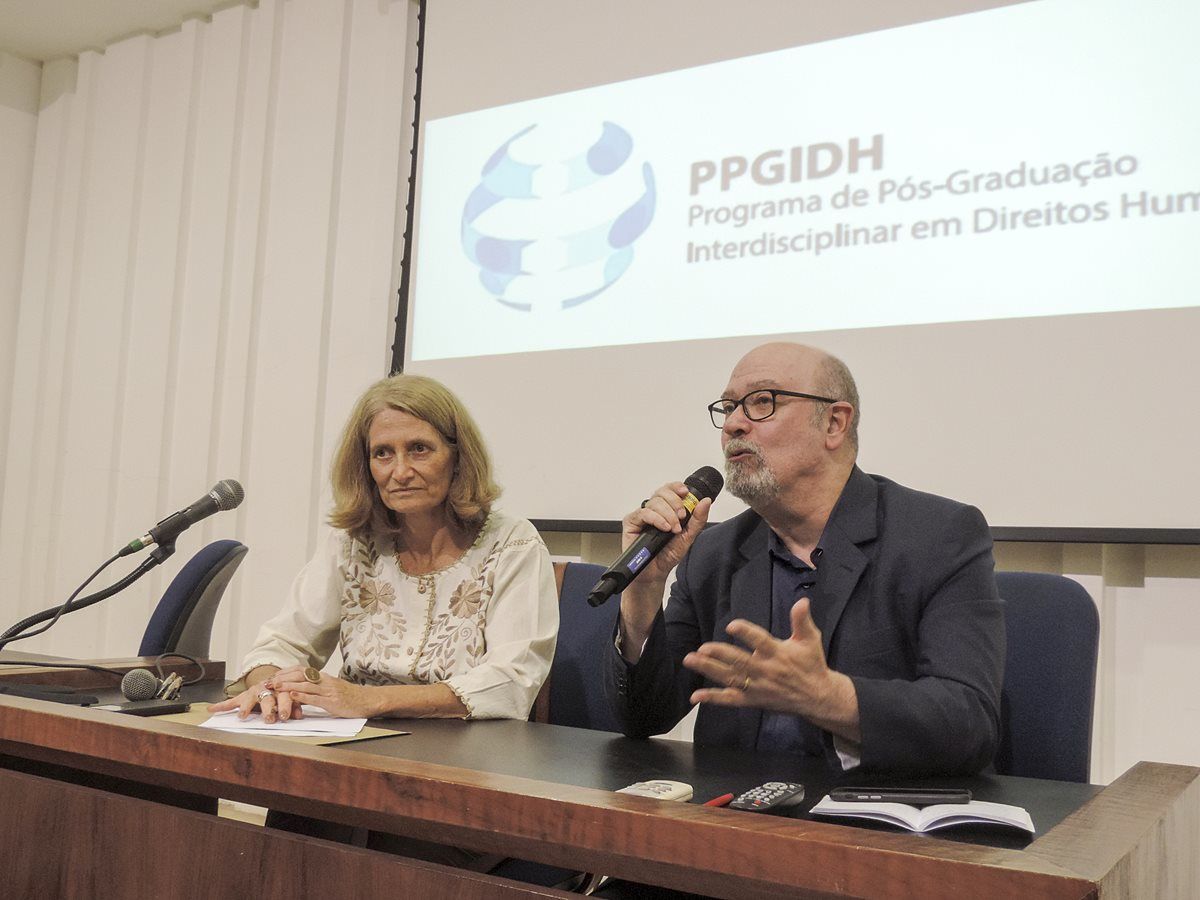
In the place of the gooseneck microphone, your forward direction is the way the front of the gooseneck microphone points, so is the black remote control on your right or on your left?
on your right

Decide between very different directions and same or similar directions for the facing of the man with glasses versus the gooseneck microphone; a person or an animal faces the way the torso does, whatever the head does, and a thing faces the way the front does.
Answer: very different directions

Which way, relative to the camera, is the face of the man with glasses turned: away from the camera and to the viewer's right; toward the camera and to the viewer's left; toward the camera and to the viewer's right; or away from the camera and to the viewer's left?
toward the camera and to the viewer's left

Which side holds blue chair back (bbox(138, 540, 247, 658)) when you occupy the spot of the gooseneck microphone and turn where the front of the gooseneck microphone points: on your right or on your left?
on your left

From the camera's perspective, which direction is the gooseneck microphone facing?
to the viewer's right

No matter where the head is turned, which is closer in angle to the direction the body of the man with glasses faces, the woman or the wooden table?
the wooden table

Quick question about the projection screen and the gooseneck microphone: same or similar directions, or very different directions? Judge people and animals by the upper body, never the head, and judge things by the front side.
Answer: very different directions

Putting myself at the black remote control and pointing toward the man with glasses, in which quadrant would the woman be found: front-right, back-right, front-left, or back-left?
front-left

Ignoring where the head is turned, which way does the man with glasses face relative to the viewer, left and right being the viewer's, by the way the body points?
facing the viewer and to the left of the viewer

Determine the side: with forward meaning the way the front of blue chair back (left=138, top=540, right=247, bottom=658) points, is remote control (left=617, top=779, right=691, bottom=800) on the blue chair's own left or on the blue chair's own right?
on the blue chair's own left

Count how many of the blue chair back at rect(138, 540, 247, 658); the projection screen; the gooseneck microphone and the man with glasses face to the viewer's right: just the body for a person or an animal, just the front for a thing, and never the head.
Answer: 1

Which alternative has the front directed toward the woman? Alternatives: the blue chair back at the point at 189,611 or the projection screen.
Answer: the projection screen

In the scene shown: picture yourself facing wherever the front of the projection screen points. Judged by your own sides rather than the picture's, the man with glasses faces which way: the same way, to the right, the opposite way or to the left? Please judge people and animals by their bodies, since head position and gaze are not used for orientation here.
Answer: the same way

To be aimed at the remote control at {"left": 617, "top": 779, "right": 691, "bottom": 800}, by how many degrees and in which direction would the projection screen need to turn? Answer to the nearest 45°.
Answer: approximately 45° to its left

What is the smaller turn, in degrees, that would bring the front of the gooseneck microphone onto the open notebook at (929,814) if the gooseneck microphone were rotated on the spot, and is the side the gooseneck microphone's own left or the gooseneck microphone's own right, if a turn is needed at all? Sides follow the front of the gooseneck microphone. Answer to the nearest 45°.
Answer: approximately 45° to the gooseneck microphone's own right
